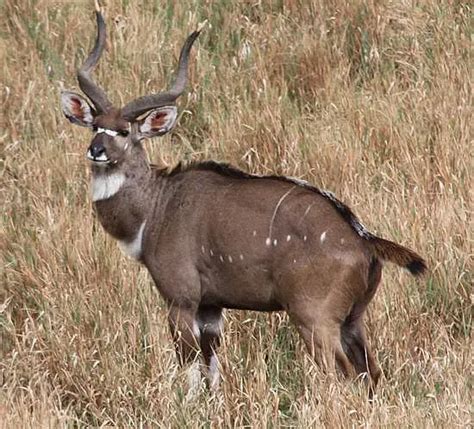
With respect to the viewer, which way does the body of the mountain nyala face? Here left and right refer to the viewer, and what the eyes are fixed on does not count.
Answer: facing to the left of the viewer
